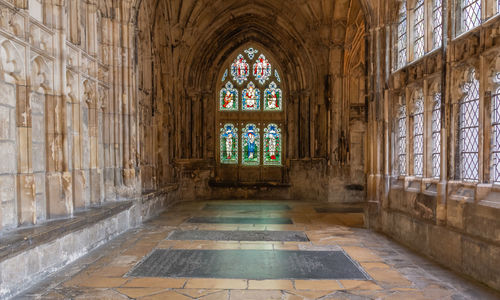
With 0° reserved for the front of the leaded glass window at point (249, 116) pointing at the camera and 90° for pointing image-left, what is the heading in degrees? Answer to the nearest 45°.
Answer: approximately 0°
